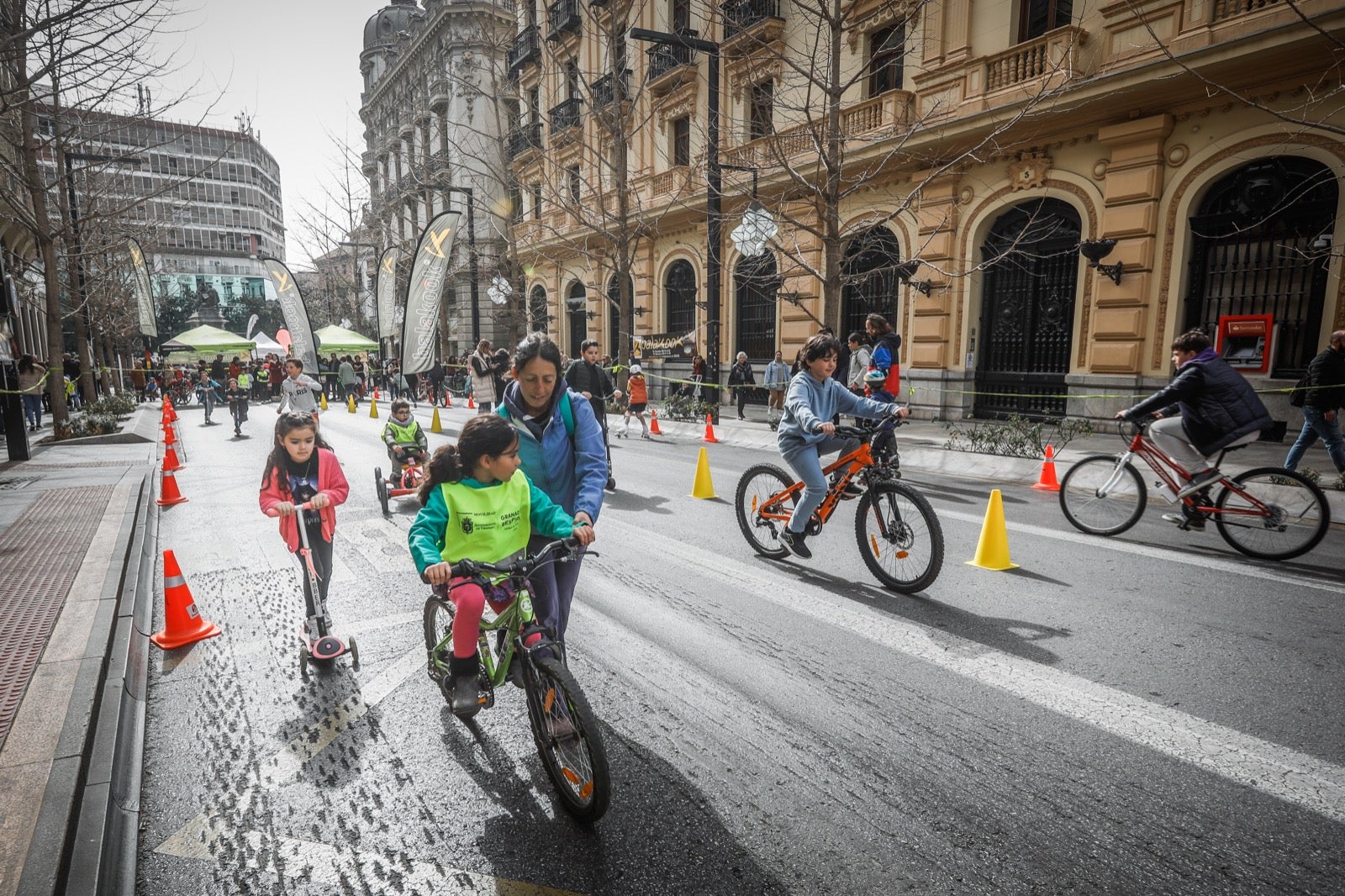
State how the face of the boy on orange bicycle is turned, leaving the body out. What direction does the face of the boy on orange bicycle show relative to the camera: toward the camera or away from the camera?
toward the camera

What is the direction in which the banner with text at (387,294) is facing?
toward the camera

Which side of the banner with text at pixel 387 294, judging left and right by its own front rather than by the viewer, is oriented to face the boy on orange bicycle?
front

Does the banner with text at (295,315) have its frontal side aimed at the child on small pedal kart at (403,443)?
yes

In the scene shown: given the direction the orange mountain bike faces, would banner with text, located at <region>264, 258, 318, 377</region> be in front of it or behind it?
behind

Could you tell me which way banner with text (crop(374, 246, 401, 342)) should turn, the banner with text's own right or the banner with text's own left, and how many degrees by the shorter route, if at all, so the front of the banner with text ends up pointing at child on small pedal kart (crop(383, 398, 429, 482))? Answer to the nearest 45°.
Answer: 0° — it already faces them

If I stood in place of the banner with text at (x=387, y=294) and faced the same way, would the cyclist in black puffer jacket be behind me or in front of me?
in front

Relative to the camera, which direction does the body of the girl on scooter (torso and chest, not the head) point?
toward the camera

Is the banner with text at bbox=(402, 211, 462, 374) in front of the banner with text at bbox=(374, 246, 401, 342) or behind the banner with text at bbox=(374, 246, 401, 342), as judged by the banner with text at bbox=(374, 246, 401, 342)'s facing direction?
in front

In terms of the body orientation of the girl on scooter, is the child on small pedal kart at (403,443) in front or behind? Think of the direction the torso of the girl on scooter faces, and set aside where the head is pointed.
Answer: behind

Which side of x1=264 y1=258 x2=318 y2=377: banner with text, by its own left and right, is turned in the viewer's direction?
front

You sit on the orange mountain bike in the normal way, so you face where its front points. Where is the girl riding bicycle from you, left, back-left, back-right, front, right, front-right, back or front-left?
right

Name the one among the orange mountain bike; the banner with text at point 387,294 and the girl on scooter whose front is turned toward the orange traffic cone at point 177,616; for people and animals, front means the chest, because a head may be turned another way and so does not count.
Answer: the banner with text

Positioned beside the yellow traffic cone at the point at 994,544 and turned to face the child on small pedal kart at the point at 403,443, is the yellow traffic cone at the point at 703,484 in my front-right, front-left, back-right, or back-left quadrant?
front-right

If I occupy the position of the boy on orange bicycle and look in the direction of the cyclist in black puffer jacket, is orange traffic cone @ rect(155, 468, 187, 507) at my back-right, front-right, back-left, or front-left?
back-left

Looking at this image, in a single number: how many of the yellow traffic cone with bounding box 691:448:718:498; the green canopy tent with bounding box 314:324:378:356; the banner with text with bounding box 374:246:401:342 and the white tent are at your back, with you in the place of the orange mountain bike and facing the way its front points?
4
